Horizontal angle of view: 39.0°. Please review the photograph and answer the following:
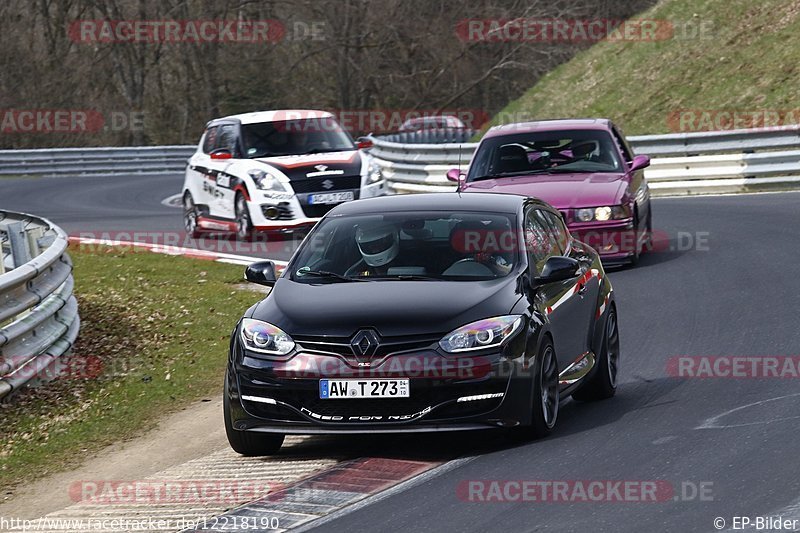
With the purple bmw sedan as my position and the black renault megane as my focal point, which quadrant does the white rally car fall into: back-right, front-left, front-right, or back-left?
back-right

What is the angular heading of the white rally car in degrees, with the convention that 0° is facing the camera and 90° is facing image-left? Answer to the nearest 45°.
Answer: approximately 315°

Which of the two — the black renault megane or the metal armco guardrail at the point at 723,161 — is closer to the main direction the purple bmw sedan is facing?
the black renault megane

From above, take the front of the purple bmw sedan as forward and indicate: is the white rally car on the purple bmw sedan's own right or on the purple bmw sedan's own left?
on the purple bmw sedan's own right

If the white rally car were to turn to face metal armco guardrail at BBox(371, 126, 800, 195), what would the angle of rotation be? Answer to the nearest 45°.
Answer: approximately 45° to its left

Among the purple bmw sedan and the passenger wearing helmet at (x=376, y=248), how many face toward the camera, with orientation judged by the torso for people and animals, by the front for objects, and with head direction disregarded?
2

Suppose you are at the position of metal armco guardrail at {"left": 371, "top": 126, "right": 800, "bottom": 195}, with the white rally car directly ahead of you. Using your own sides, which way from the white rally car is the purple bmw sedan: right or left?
left

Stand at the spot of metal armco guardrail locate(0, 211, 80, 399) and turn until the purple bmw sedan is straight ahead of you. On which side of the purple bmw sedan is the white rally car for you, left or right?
left

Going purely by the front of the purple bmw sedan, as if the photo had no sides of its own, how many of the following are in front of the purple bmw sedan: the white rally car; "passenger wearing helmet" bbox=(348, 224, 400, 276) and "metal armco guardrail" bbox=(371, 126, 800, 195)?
1

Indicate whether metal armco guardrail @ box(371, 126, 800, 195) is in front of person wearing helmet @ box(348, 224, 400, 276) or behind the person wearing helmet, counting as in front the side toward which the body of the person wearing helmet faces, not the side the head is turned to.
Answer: behind

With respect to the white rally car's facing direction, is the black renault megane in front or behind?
in front

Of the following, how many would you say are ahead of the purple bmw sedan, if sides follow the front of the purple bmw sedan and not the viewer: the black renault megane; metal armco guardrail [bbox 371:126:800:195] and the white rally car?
1

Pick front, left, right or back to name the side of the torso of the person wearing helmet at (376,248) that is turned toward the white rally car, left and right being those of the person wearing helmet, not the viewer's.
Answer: back

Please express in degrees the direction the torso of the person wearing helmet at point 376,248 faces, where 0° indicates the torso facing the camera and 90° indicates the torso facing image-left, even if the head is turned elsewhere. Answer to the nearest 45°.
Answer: approximately 0°
